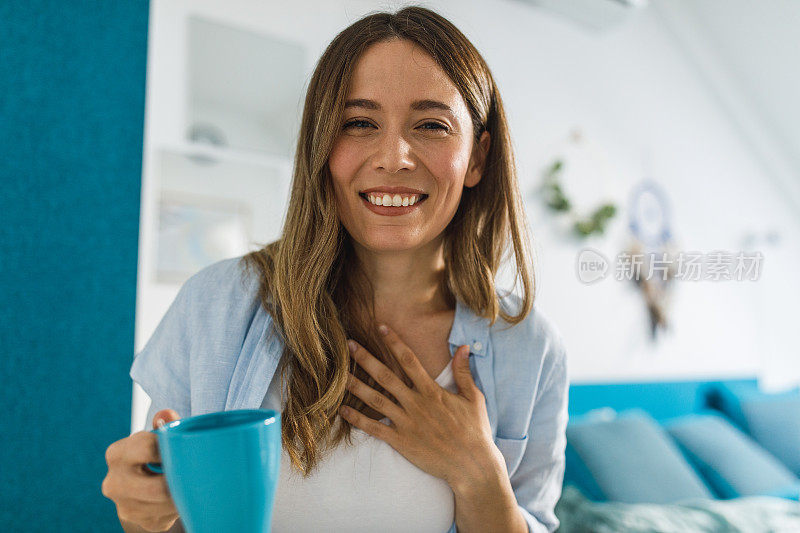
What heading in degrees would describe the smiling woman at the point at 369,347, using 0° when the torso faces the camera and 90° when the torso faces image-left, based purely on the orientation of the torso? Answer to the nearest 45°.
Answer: approximately 0°

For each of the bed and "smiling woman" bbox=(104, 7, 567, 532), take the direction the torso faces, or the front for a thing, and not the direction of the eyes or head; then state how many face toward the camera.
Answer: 2

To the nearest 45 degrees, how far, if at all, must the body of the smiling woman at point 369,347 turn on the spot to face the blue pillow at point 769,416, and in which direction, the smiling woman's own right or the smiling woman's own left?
approximately 135° to the smiling woman's own left

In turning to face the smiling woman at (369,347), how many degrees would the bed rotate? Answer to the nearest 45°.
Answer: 0° — it already faces them

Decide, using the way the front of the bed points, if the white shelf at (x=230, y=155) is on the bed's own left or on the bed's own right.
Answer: on the bed's own right

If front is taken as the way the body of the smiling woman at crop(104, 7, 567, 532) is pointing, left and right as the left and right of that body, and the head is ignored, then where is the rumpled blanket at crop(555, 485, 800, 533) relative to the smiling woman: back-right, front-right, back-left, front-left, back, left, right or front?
back-left

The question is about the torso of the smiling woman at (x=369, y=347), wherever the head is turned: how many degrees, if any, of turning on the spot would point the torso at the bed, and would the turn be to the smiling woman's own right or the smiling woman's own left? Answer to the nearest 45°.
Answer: approximately 135° to the smiling woman's own left

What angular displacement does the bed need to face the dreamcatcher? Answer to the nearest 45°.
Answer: approximately 180°

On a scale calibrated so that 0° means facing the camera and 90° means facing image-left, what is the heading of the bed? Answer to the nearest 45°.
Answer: approximately 0°
